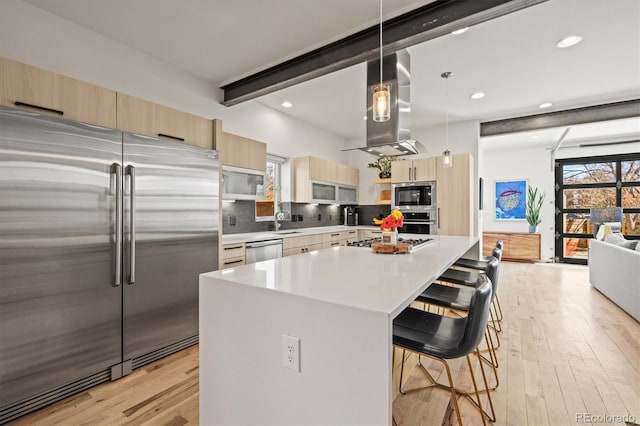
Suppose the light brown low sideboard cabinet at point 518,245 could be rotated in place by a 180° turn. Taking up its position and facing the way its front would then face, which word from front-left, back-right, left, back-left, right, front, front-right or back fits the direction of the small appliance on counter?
back-left

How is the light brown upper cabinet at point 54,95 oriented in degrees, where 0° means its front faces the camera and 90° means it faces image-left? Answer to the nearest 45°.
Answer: approximately 315°

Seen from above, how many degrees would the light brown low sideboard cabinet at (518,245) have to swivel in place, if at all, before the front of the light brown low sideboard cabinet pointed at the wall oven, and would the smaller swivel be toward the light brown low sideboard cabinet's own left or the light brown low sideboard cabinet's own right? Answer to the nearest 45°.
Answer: approximately 45° to the light brown low sideboard cabinet's own right

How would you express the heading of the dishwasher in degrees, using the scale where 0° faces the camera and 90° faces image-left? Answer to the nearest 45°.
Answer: approximately 315°

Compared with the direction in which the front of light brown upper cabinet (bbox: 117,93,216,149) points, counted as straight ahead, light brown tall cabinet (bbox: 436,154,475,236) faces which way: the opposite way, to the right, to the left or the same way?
to the right

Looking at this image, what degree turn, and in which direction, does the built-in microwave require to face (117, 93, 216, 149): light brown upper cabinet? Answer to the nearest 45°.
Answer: approximately 45° to its right

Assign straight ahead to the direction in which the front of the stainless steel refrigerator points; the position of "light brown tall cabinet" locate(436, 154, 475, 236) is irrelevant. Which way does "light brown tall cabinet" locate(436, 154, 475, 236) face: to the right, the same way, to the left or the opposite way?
to the right

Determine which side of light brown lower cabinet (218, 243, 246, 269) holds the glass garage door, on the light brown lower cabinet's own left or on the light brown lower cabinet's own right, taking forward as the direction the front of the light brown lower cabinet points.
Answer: on the light brown lower cabinet's own left

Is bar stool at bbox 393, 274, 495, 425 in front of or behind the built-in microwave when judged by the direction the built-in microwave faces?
in front

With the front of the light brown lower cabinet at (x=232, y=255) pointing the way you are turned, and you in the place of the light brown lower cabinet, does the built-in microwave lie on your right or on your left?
on your left

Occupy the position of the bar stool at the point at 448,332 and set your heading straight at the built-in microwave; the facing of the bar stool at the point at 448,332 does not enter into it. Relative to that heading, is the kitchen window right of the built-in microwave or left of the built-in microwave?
left
